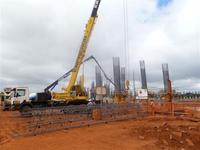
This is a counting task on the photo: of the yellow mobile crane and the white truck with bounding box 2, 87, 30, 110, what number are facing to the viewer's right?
1

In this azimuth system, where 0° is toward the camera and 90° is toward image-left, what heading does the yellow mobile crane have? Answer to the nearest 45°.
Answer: approximately 270°

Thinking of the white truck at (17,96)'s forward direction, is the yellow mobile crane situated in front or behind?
behind

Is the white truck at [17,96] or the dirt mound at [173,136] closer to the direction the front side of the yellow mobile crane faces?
the dirt mound

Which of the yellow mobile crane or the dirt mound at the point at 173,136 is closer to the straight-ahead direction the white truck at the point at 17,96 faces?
the dirt mound

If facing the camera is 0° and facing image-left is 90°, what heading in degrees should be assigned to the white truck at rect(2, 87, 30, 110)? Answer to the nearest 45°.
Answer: approximately 45°

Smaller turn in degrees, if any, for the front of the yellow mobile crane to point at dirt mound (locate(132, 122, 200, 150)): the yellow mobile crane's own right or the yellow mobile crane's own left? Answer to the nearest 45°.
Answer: approximately 90° to the yellow mobile crane's own right

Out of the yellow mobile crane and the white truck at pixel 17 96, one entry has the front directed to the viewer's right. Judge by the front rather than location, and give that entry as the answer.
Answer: the yellow mobile crane
